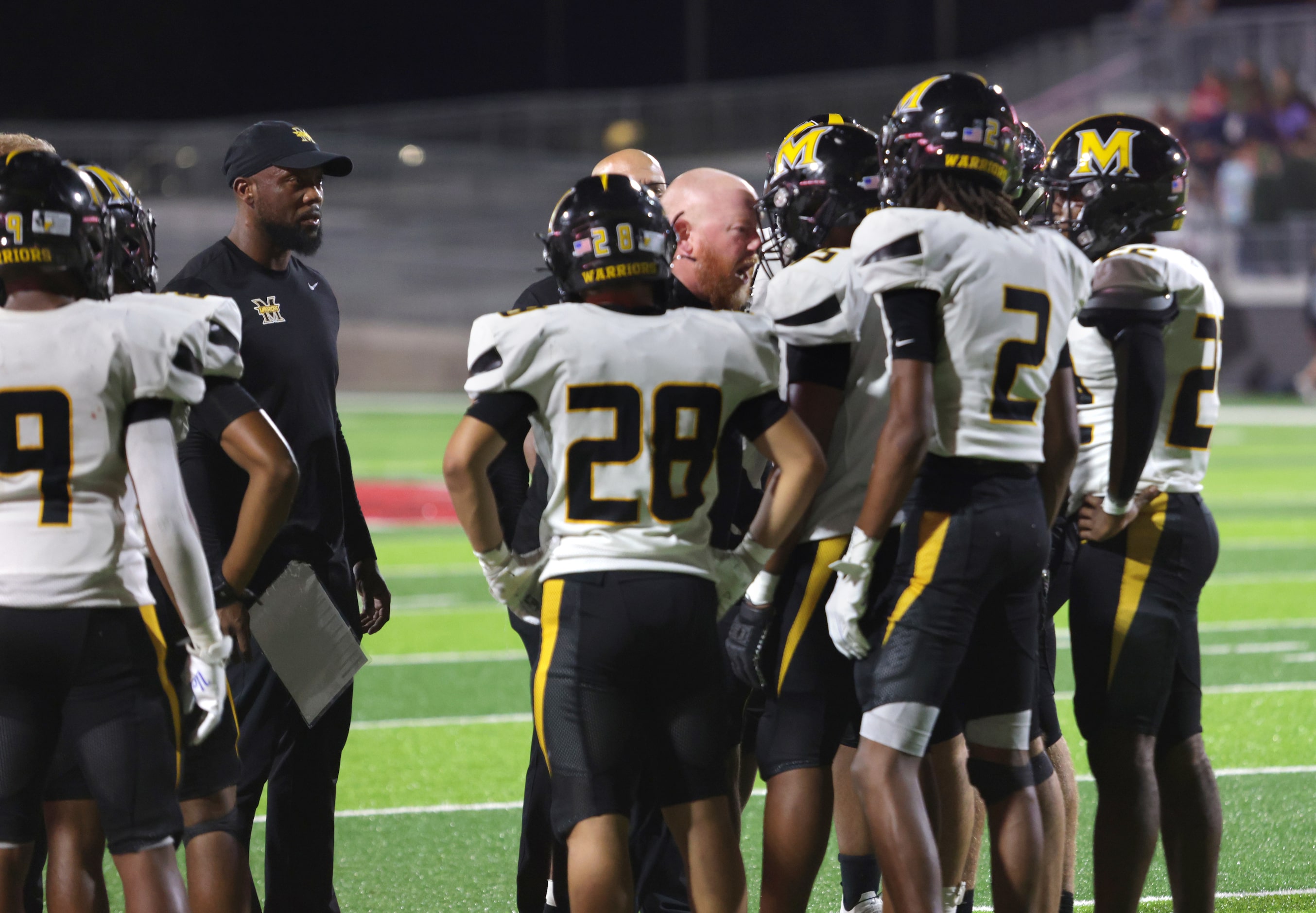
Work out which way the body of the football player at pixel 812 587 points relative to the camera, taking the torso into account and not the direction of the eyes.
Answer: to the viewer's left

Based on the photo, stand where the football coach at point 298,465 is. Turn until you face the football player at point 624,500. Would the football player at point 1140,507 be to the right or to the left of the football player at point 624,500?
left

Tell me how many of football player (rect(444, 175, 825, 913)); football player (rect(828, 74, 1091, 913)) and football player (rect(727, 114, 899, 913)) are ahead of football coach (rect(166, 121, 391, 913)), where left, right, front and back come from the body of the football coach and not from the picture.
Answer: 3

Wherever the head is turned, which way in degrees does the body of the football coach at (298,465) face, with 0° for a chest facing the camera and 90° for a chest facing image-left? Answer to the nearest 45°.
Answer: approximately 315°

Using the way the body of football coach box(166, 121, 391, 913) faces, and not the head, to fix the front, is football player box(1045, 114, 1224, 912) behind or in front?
in front

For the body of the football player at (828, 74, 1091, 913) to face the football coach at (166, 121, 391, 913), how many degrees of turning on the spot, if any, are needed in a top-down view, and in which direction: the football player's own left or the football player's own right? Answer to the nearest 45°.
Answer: approximately 45° to the football player's own left

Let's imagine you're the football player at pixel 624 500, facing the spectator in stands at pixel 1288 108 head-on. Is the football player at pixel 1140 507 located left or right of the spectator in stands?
right

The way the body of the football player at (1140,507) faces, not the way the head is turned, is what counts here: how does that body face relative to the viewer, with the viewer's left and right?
facing to the left of the viewer

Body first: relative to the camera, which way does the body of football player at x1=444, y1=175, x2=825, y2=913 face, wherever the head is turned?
away from the camera

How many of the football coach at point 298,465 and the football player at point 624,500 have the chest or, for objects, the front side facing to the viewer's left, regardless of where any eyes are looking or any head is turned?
0

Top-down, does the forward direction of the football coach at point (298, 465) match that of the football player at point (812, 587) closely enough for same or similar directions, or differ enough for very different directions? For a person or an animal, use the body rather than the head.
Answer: very different directions

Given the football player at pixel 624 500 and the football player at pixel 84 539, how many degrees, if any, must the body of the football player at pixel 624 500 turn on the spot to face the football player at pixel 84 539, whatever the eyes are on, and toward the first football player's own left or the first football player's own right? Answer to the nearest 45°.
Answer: approximately 90° to the first football player's own left

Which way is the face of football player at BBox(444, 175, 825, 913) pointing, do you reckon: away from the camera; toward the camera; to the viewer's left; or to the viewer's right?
away from the camera

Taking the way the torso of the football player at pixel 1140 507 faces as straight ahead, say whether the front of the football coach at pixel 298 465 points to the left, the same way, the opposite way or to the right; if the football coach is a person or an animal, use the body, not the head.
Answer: the opposite way

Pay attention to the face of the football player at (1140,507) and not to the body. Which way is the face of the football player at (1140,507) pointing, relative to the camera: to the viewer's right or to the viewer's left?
to the viewer's left

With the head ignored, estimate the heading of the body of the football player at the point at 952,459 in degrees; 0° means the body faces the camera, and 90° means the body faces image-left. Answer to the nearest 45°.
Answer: approximately 135°
